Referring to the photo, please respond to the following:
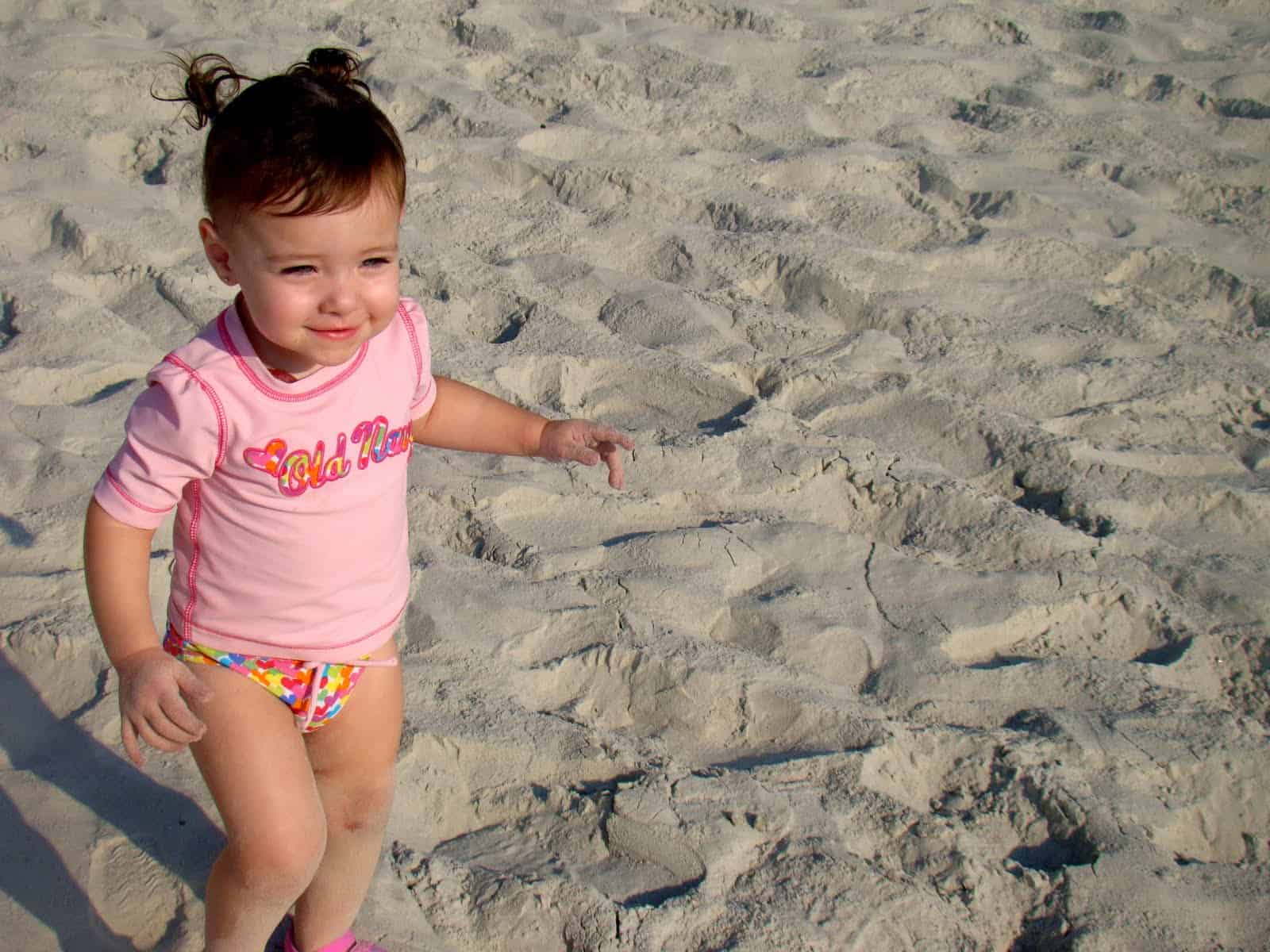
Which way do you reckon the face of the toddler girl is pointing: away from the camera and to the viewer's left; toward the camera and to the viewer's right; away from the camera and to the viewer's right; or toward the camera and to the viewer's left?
toward the camera and to the viewer's right

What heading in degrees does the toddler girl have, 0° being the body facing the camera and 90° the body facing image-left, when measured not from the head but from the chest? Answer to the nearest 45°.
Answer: approximately 315°
